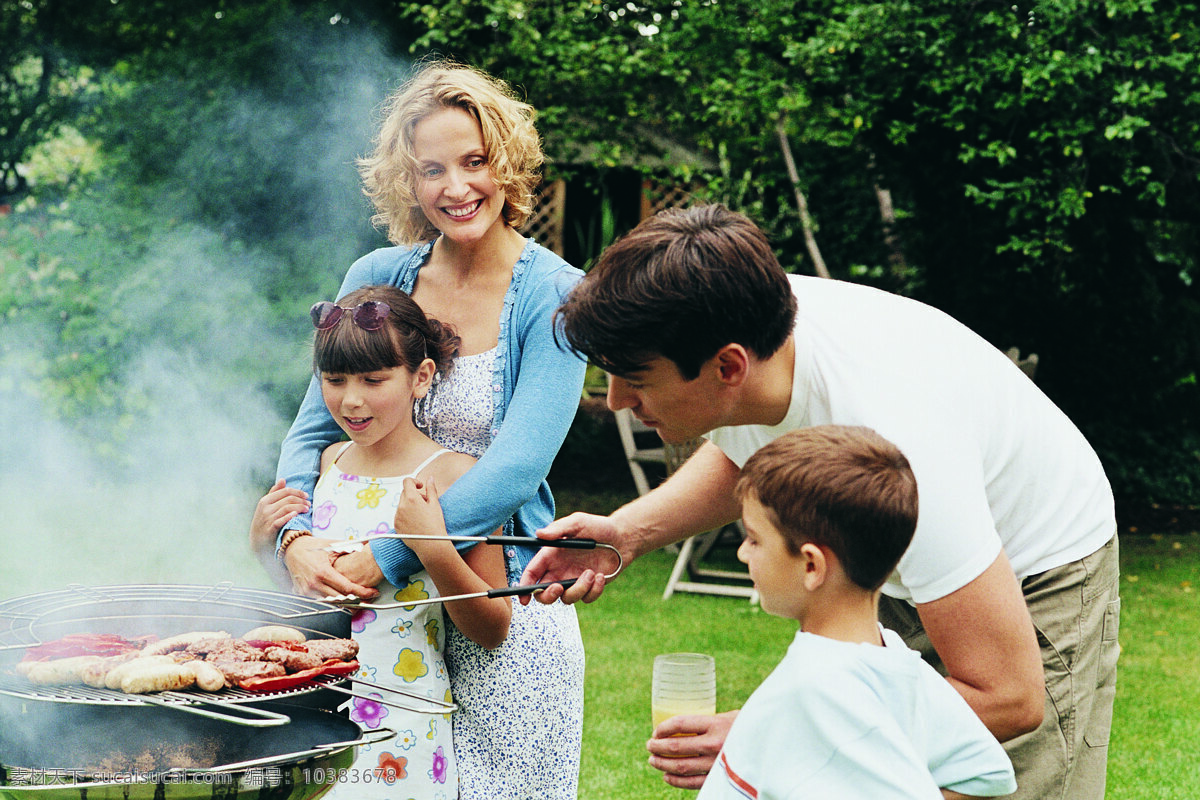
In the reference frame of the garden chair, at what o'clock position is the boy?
The boy is roughly at 3 o'clock from the garden chair.

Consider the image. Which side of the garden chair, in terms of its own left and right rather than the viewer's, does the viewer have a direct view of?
right

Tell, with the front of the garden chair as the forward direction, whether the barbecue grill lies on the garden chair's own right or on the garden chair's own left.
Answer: on the garden chair's own right

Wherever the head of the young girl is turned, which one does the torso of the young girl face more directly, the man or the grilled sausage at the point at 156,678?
the grilled sausage

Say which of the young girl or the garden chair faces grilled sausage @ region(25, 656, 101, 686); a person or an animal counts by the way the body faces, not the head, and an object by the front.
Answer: the young girl

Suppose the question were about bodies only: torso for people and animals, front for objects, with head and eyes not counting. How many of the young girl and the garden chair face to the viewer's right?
1

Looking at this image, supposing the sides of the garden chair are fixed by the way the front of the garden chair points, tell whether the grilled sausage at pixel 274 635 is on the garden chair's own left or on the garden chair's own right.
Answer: on the garden chair's own right

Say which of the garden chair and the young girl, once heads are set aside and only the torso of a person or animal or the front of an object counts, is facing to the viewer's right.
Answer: the garden chair

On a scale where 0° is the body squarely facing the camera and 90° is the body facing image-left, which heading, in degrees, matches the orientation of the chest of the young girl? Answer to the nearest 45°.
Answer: approximately 45°
